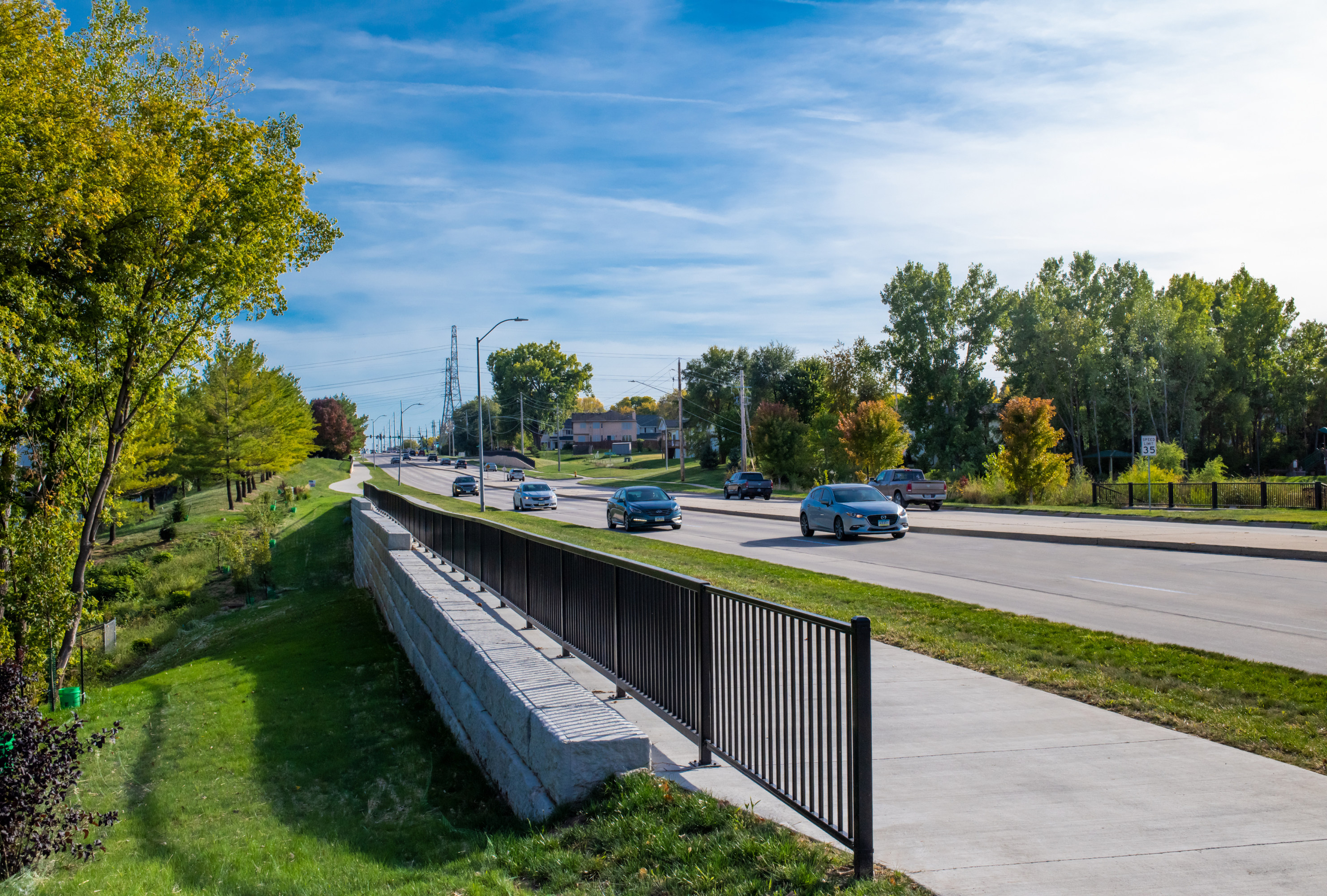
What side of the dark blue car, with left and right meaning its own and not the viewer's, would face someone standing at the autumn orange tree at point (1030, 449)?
left

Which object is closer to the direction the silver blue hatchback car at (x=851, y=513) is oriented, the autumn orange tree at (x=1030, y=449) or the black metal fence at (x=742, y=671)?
the black metal fence

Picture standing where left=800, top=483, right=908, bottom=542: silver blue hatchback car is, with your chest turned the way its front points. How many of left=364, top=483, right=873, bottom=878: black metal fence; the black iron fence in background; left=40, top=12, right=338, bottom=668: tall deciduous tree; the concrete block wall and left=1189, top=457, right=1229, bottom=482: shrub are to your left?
2

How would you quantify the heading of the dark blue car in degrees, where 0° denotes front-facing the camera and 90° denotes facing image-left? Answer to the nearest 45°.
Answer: approximately 315°

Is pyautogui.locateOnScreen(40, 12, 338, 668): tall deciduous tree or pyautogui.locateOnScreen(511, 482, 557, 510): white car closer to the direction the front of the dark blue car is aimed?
the tall deciduous tree

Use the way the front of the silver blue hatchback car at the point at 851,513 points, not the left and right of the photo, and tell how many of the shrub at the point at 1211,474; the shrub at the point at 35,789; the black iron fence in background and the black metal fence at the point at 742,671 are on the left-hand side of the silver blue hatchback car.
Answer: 2
